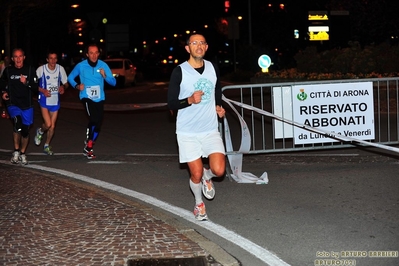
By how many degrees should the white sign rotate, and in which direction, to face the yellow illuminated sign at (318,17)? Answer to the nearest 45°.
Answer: approximately 180°

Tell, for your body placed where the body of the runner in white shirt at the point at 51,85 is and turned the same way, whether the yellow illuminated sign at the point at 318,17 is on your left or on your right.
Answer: on your left

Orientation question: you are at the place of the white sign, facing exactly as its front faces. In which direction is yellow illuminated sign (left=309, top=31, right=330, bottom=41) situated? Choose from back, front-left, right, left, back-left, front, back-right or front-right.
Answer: back

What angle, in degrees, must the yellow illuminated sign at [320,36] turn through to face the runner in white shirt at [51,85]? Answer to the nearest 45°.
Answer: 0° — it already faces them

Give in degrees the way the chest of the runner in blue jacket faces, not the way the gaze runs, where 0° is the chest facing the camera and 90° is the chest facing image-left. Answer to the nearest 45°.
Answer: approximately 0°

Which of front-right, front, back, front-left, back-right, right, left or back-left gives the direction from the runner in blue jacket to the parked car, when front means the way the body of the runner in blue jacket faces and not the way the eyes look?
back

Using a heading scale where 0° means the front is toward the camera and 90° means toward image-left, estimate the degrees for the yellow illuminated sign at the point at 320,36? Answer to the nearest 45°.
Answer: approximately 0°

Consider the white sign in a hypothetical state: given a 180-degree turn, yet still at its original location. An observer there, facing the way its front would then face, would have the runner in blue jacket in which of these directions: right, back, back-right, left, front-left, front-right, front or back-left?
left

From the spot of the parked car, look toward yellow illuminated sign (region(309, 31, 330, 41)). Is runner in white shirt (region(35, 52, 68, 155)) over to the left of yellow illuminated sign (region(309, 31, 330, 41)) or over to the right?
right
